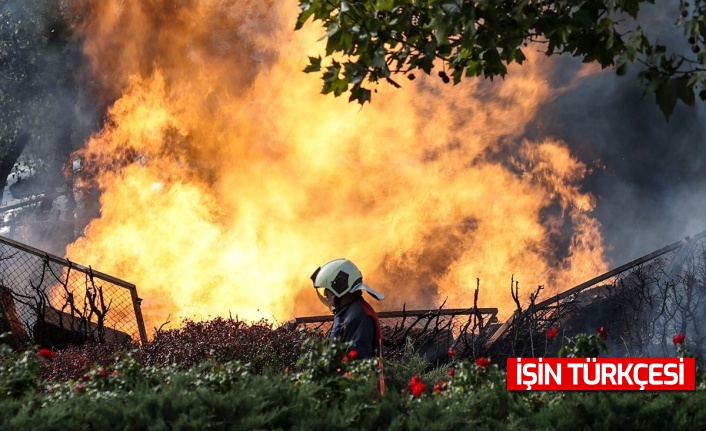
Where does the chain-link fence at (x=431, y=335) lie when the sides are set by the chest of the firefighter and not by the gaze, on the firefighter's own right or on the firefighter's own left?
on the firefighter's own right

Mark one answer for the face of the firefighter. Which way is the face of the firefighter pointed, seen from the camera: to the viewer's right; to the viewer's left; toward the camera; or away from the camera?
to the viewer's left

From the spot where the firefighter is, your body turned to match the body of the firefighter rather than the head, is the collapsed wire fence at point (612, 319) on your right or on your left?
on your right

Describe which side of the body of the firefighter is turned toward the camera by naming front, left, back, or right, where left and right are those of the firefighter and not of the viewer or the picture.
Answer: left
